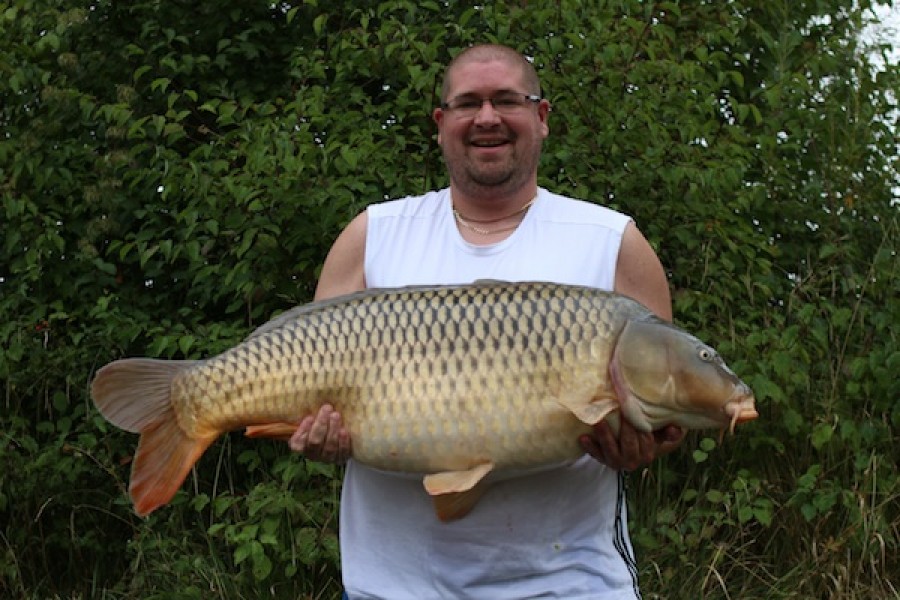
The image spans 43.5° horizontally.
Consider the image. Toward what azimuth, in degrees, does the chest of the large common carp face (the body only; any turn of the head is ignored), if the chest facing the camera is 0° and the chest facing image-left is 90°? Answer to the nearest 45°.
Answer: approximately 270°

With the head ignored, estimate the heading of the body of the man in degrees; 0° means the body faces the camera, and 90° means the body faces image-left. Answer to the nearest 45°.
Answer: approximately 0°
